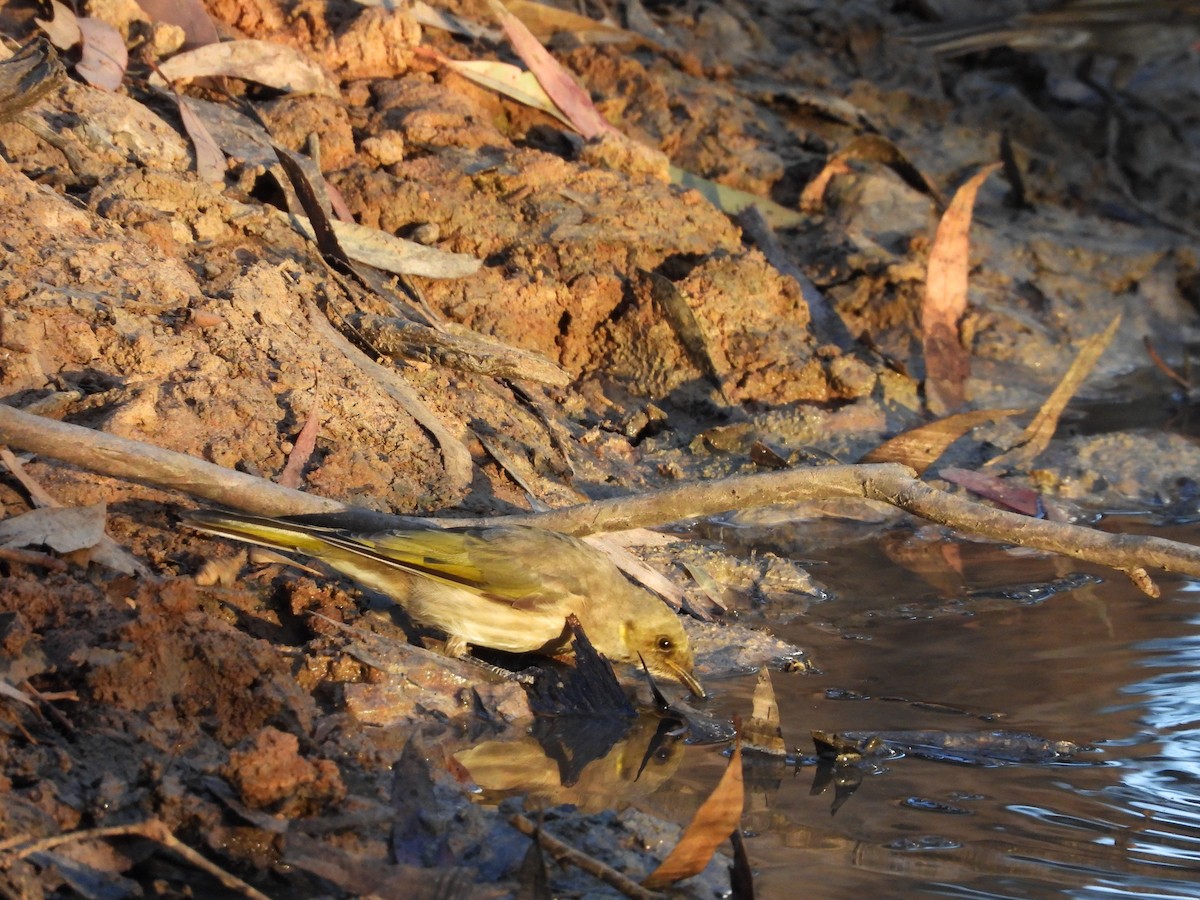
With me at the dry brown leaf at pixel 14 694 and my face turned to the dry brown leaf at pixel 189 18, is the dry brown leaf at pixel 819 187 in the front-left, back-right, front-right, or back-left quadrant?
front-right

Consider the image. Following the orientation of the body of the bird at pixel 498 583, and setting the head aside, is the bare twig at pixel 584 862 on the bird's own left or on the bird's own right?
on the bird's own right

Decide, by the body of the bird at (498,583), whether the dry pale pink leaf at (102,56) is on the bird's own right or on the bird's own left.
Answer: on the bird's own left

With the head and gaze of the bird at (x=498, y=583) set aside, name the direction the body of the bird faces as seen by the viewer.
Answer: to the viewer's right

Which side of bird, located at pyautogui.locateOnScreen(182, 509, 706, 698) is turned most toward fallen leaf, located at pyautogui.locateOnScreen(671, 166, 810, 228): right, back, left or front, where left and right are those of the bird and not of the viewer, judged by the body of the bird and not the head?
left

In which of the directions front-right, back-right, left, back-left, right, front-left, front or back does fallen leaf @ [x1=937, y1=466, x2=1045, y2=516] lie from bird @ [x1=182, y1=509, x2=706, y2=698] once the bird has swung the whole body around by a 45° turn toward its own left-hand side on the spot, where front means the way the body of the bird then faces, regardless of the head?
front

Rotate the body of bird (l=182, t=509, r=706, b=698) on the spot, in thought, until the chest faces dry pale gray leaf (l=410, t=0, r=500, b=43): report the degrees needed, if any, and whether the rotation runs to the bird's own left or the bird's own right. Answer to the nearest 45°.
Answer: approximately 90° to the bird's own left

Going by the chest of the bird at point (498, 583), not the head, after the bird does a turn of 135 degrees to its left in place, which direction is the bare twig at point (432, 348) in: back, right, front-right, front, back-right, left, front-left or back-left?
front-right

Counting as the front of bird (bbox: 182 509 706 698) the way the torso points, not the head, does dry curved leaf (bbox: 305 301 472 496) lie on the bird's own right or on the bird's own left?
on the bird's own left

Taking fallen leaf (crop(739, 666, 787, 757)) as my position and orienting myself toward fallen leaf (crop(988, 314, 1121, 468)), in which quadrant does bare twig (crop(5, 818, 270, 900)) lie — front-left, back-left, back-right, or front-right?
back-left

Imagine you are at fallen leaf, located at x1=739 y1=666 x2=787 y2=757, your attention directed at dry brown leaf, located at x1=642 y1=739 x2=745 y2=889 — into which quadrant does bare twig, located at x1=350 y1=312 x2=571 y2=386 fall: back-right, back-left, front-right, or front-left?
back-right

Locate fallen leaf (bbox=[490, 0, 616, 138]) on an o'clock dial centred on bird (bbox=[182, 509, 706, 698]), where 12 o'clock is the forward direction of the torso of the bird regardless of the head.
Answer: The fallen leaf is roughly at 9 o'clock from the bird.

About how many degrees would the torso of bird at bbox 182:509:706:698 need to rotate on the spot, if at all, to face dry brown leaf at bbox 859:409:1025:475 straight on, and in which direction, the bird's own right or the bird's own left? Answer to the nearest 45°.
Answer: approximately 45° to the bird's own left

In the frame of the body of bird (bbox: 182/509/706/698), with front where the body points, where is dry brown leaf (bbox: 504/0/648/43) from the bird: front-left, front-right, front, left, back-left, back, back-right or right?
left

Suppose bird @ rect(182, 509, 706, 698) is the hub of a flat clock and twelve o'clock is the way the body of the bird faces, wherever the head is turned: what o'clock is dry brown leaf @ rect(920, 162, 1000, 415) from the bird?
The dry brown leaf is roughly at 10 o'clock from the bird.
